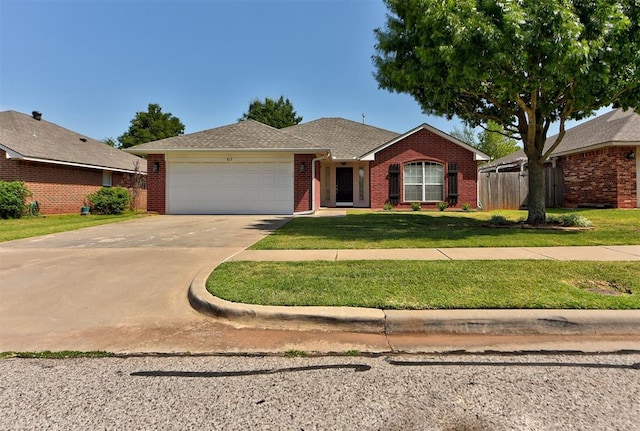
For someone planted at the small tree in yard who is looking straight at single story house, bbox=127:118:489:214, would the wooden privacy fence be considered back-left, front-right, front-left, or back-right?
front-right

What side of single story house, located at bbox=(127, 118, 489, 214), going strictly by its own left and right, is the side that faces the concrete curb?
front

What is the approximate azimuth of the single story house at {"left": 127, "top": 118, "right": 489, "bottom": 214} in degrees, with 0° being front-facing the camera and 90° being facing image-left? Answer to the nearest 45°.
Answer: approximately 0°

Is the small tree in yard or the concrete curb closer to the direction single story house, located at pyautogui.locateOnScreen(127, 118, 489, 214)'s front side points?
the concrete curb

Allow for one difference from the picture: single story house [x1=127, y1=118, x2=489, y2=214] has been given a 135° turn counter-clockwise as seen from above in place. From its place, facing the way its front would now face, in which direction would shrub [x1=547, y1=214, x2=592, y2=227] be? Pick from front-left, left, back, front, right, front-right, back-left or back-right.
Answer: right

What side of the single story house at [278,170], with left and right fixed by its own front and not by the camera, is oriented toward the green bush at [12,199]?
right

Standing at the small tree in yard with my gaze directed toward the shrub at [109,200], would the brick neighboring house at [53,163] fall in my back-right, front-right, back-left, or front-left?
front-right

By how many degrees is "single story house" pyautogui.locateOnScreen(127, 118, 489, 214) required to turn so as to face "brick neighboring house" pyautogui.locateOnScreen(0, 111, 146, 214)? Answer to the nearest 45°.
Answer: approximately 90° to its right

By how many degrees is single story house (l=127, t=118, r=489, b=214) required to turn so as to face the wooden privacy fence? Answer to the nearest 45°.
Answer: approximately 90° to its left

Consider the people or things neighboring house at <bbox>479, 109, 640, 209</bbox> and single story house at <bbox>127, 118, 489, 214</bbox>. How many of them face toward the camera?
2

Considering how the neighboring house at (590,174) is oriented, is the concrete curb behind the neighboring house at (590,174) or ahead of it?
ahead

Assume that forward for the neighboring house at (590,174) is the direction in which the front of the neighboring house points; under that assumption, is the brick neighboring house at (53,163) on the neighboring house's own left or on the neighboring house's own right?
on the neighboring house's own right

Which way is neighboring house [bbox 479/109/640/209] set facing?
toward the camera
